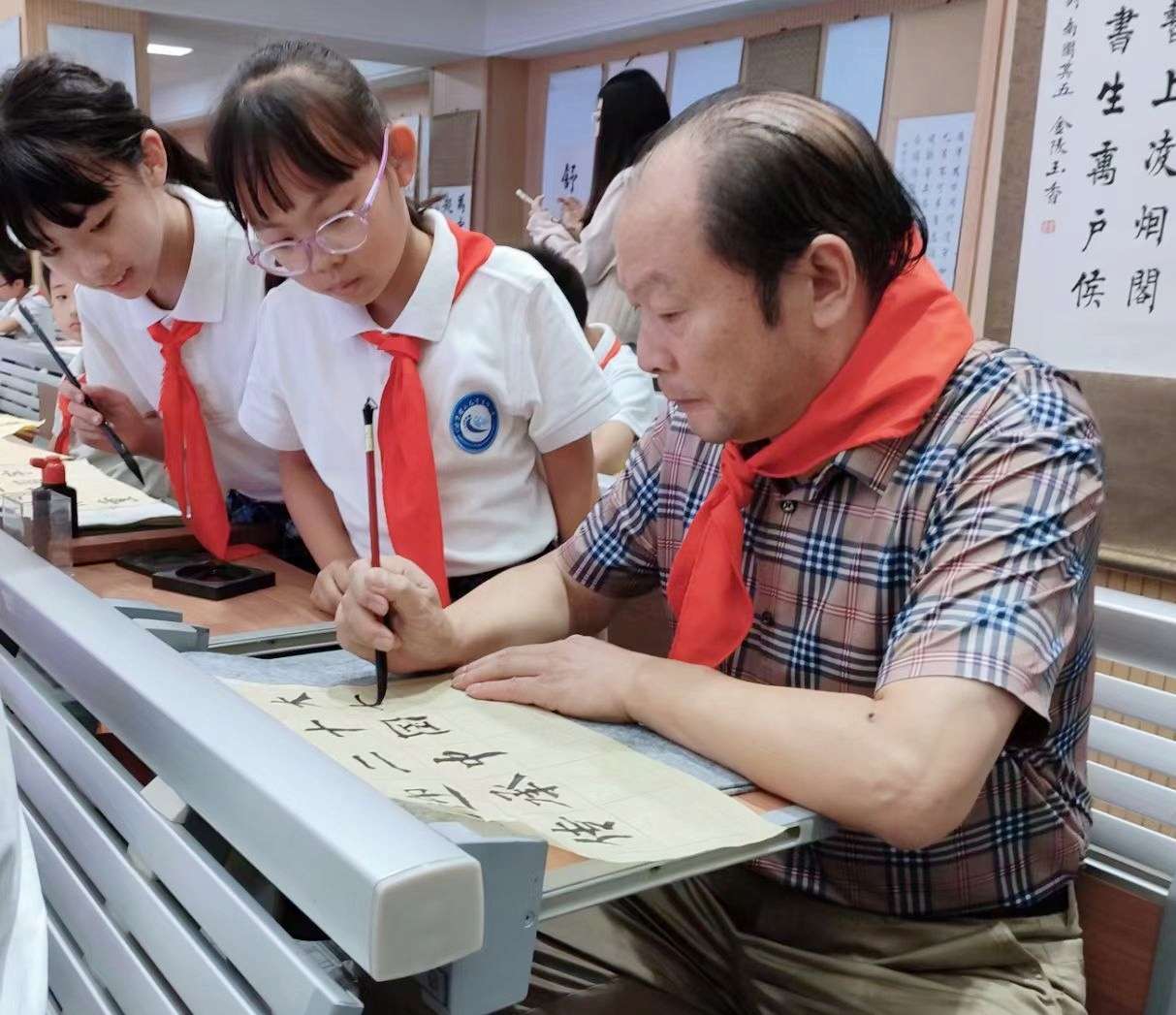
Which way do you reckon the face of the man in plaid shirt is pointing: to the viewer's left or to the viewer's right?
to the viewer's left

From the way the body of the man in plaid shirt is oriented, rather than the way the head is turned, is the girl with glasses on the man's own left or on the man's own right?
on the man's own right

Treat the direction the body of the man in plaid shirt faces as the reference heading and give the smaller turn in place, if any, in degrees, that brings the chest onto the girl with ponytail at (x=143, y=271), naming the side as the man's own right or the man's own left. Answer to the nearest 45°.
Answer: approximately 90° to the man's own right

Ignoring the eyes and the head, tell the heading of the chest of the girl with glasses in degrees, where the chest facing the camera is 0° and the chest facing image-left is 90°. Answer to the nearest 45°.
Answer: approximately 45°

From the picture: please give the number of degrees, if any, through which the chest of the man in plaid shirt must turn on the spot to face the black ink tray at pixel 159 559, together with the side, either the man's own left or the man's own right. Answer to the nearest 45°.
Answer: approximately 90° to the man's own right

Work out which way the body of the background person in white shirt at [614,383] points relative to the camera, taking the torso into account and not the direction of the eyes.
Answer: to the viewer's left

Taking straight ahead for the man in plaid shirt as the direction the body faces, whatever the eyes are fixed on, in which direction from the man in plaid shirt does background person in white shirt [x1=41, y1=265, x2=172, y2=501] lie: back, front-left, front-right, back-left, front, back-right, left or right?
right
